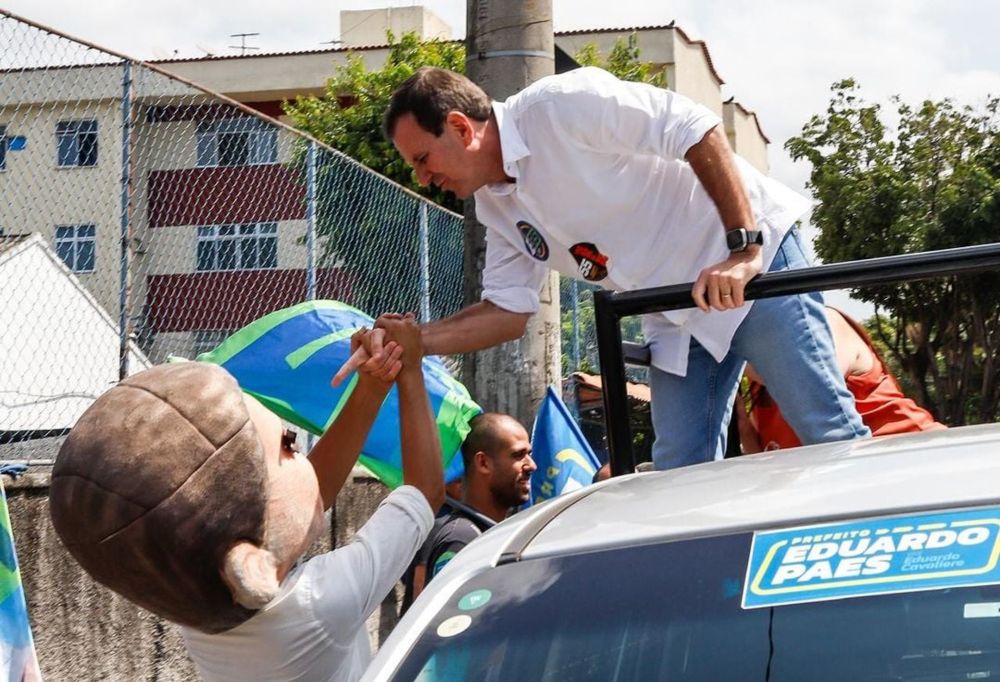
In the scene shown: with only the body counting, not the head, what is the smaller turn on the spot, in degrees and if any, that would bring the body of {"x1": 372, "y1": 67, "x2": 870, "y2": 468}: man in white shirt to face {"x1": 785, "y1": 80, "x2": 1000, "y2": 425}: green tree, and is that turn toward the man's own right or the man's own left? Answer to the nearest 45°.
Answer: approximately 135° to the man's own right

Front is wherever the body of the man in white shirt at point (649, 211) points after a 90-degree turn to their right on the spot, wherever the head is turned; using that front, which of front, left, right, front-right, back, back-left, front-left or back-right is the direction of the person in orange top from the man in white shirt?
right

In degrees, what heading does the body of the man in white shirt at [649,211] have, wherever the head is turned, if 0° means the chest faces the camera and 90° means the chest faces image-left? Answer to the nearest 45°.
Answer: approximately 45°

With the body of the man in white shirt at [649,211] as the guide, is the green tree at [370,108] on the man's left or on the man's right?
on the man's right

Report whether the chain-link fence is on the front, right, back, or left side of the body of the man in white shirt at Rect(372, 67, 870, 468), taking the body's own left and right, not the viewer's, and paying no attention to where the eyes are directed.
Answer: right

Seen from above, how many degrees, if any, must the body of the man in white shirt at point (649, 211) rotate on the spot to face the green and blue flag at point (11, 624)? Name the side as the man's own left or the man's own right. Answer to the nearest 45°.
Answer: approximately 45° to the man's own right
